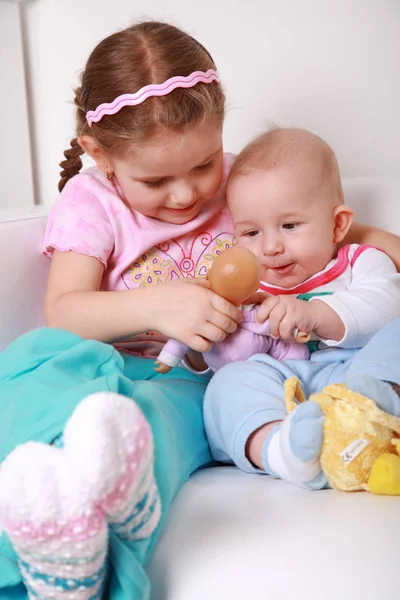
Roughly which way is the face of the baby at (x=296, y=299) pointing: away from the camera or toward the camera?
toward the camera

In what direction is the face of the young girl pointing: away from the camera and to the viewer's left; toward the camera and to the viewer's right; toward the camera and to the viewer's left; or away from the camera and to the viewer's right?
toward the camera and to the viewer's right

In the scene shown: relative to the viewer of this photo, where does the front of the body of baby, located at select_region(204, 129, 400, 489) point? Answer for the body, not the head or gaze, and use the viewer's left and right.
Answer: facing the viewer and to the left of the viewer

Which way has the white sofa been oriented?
toward the camera
